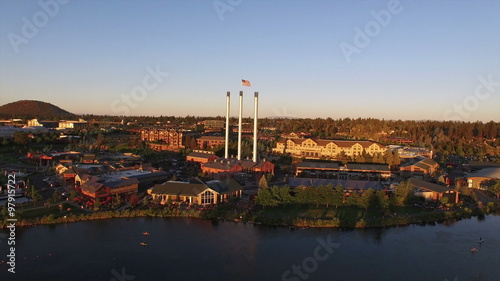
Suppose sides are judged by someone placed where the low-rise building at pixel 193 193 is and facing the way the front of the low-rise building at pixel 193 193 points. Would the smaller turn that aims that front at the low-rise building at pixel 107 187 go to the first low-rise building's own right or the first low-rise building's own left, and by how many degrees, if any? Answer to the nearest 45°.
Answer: approximately 90° to the first low-rise building's own right

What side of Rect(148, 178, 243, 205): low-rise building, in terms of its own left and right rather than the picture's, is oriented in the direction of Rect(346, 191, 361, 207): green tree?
left

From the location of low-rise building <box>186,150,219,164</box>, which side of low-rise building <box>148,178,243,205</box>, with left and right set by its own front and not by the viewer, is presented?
back

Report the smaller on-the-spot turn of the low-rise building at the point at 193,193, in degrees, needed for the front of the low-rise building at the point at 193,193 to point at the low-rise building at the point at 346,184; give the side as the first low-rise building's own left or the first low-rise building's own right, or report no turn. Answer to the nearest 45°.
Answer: approximately 90° to the first low-rise building's own left

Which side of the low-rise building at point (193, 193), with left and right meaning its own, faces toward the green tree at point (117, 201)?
right

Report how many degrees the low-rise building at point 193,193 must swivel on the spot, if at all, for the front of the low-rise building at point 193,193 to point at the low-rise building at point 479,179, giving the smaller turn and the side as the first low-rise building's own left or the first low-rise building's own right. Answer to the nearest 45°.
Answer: approximately 90° to the first low-rise building's own left

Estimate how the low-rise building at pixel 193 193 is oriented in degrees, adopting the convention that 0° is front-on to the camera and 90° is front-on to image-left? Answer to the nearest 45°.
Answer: approximately 0°

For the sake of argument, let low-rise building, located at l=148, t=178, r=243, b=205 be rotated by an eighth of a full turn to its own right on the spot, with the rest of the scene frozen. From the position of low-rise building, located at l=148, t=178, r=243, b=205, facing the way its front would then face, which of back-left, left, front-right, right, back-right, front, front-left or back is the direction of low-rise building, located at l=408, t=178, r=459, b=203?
back-left

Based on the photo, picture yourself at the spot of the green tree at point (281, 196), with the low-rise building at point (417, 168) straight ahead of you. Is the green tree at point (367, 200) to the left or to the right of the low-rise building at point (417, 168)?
right

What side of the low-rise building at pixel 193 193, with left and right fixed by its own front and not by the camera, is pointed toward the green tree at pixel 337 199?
left

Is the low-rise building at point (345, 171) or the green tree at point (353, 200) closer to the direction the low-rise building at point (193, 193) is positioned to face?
the green tree

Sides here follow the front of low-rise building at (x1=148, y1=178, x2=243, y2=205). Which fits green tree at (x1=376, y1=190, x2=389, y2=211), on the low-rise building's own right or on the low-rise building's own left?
on the low-rise building's own left

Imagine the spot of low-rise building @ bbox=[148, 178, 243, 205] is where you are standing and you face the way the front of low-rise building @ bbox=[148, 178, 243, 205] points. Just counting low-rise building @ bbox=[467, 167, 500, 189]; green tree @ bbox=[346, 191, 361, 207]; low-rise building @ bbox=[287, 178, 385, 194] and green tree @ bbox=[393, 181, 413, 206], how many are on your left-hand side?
4

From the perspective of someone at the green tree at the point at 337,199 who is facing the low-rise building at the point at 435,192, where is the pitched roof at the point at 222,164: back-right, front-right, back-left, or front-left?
back-left

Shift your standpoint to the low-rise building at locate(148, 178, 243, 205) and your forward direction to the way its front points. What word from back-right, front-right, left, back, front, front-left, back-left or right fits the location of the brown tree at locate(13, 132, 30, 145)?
back-right
